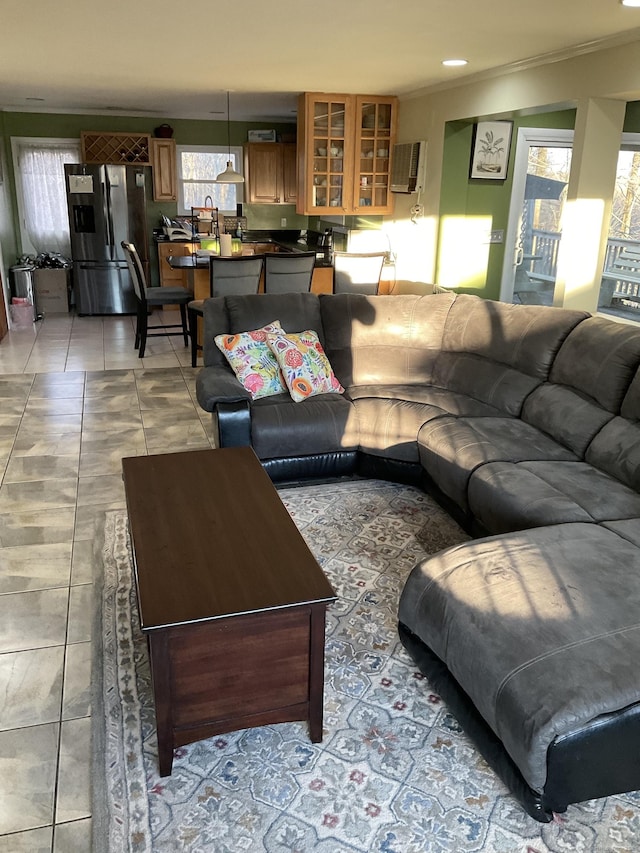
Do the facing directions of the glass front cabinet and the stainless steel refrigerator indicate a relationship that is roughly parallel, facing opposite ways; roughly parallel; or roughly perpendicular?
roughly parallel

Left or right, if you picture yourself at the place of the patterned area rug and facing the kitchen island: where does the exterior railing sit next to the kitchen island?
right

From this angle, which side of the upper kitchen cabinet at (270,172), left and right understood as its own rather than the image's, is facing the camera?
front

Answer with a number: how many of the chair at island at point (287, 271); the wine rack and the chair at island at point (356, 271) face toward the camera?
1

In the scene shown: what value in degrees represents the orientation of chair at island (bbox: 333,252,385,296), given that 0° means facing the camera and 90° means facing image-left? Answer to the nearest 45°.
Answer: approximately 180°

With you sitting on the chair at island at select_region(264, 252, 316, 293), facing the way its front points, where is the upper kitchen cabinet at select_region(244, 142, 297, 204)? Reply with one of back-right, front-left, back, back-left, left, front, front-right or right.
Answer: front

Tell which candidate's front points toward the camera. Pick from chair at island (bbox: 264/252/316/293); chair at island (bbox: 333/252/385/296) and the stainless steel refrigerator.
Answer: the stainless steel refrigerator

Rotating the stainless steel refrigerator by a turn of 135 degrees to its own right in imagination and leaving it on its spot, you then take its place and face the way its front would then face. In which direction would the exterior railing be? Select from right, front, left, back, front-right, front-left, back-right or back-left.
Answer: back

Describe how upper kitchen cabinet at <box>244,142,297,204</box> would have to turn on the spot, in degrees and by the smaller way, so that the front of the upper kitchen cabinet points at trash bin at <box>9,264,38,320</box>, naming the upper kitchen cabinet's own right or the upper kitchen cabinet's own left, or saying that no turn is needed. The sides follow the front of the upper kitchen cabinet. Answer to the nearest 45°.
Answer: approximately 90° to the upper kitchen cabinet's own right

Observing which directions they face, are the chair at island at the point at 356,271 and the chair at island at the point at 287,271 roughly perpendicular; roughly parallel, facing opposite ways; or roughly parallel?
roughly parallel

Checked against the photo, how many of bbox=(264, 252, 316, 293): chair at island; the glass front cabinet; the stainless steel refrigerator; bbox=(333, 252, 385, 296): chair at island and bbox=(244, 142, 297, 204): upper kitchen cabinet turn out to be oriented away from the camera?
2

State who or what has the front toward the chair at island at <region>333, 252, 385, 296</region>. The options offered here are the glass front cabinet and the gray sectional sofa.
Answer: the glass front cabinet

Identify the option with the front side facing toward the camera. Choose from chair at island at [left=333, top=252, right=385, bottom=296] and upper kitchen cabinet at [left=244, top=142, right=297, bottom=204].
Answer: the upper kitchen cabinet

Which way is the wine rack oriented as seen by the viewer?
toward the camera

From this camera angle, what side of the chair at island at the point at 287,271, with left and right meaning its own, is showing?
back

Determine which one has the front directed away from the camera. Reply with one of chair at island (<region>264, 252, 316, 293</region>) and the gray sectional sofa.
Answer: the chair at island

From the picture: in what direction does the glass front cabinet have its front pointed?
toward the camera

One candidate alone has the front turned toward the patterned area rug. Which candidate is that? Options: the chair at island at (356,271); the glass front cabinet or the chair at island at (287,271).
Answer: the glass front cabinet

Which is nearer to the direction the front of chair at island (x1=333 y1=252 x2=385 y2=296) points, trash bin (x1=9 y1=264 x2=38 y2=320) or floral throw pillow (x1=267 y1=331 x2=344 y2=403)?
the trash bin

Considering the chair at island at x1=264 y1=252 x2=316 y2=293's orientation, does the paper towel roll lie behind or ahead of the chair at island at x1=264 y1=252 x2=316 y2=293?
ahead
